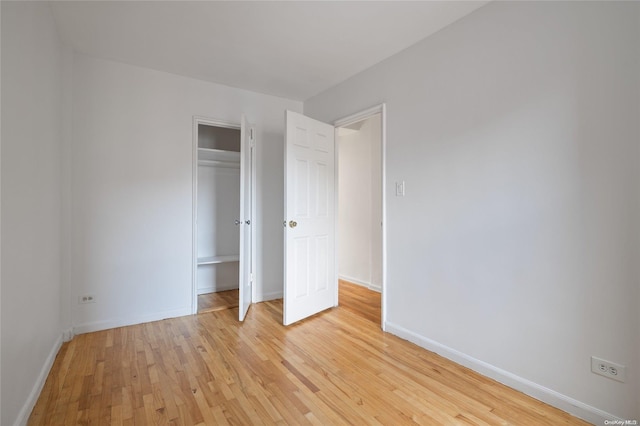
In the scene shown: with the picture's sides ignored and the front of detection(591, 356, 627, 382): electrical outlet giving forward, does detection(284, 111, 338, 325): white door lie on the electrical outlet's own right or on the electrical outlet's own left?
on the electrical outlet's own right

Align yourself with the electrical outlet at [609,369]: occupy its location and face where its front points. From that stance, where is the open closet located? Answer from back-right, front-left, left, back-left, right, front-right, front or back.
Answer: right

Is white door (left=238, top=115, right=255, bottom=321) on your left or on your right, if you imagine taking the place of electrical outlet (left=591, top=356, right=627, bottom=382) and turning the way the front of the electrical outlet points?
on your right
